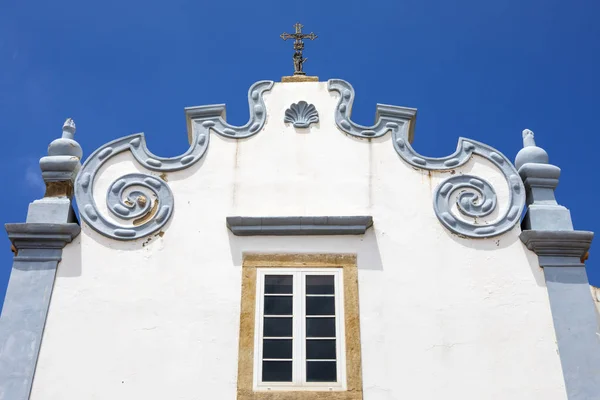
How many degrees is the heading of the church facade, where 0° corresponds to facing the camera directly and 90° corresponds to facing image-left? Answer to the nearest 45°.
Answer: approximately 0°
